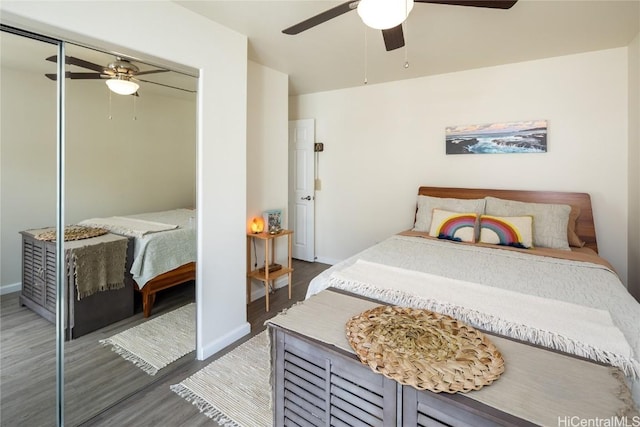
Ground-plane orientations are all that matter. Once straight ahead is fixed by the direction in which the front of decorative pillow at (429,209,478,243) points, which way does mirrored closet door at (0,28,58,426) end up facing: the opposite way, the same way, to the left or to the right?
to the left

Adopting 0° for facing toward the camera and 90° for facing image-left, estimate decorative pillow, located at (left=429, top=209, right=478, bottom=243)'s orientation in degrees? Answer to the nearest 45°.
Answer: approximately 0°

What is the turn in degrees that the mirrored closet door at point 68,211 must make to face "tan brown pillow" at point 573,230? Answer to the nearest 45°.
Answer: approximately 45° to its left

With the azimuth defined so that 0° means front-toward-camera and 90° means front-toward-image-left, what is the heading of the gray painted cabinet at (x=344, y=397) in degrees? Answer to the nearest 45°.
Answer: approximately 45°

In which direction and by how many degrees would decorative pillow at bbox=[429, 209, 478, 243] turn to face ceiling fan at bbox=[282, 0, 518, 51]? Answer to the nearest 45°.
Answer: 0° — it already faces it

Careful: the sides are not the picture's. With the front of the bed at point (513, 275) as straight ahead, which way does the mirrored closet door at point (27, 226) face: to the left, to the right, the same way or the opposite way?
to the left

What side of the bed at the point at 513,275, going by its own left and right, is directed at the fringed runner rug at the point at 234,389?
right

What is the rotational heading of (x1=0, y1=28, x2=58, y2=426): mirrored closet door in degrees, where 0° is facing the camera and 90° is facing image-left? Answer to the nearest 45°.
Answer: approximately 315°

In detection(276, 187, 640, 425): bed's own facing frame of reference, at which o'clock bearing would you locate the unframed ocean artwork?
The unframed ocean artwork is roughly at 6 o'clock from the bed.

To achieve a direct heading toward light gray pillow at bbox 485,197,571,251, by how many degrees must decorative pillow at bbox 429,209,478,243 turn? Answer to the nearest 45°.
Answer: approximately 90° to its left

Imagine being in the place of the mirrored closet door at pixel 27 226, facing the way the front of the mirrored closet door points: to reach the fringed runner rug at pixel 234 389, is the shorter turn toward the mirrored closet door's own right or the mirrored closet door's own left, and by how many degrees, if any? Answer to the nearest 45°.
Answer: approximately 45° to the mirrored closet door's own left
